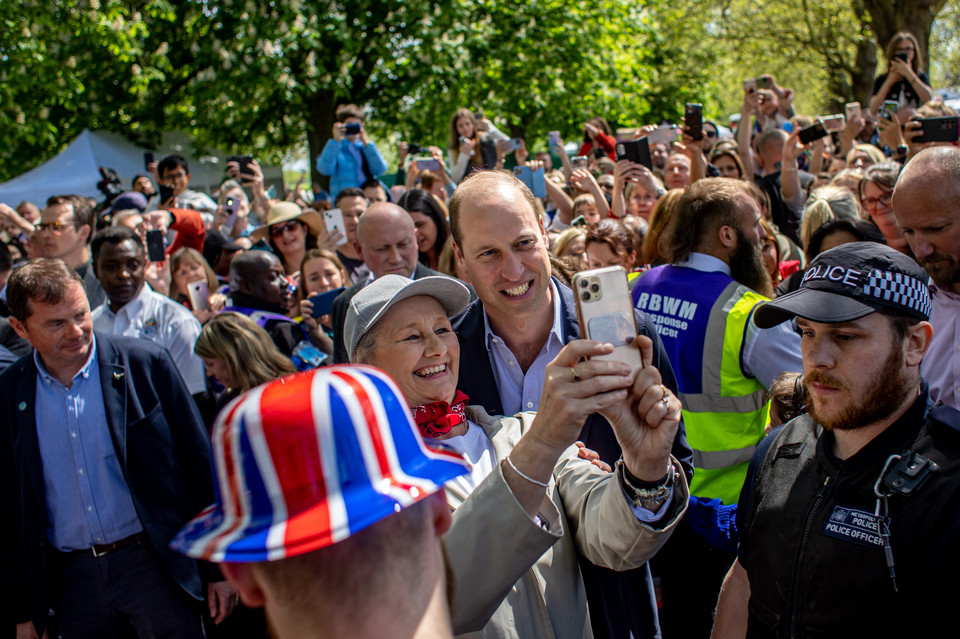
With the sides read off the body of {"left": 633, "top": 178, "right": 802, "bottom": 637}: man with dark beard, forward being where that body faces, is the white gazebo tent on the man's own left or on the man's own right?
on the man's own left

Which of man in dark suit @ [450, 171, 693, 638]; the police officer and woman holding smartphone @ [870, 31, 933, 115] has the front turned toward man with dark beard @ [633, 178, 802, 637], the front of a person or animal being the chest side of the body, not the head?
the woman holding smartphone

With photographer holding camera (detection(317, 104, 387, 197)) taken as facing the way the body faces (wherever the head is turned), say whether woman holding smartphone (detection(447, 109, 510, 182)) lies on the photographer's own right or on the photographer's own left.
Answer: on the photographer's own left

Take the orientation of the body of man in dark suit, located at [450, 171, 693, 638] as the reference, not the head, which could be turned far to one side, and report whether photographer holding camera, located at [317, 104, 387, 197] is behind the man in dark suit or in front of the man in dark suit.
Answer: behind

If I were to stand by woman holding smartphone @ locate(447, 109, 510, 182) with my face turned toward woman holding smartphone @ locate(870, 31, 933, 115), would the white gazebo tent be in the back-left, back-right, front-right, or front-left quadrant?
back-left

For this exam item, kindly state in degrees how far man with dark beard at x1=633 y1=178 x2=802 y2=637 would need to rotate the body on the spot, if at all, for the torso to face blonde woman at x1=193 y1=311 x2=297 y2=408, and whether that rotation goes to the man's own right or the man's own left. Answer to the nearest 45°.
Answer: approximately 135° to the man's own left

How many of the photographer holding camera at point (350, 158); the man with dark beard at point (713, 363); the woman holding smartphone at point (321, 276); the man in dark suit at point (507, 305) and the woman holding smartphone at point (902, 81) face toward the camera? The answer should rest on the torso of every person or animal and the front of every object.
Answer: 4

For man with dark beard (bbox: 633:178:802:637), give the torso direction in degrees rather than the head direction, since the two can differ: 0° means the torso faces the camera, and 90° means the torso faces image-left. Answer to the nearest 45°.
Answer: approximately 225°

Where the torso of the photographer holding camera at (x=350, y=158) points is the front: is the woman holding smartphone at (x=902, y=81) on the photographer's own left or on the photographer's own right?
on the photographer's own left

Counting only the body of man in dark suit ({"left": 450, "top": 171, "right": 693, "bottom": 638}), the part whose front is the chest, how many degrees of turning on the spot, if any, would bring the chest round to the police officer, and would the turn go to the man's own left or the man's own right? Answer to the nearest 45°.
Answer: approximately 45° to the man's own left

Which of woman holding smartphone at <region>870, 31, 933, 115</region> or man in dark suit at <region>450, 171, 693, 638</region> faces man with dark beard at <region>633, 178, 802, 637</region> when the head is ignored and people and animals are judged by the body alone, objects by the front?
the woman holding smartphone

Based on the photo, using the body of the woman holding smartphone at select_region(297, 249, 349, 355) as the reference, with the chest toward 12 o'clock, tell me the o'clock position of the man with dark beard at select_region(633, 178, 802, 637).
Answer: The man with dark beard is roughly at 11 o'clock from the woman holding smartphone.

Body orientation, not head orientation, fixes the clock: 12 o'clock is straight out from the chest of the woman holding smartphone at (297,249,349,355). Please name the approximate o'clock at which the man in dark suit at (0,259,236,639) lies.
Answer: The man in dark suit is roughly at 1 o'clock from the woman holding smartphone.

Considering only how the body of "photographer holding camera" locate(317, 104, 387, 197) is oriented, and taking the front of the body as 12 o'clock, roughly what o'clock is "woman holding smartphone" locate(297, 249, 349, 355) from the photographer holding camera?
The woman holding smartphone is roughly at 12 o'clock from the photographer holding camera.
